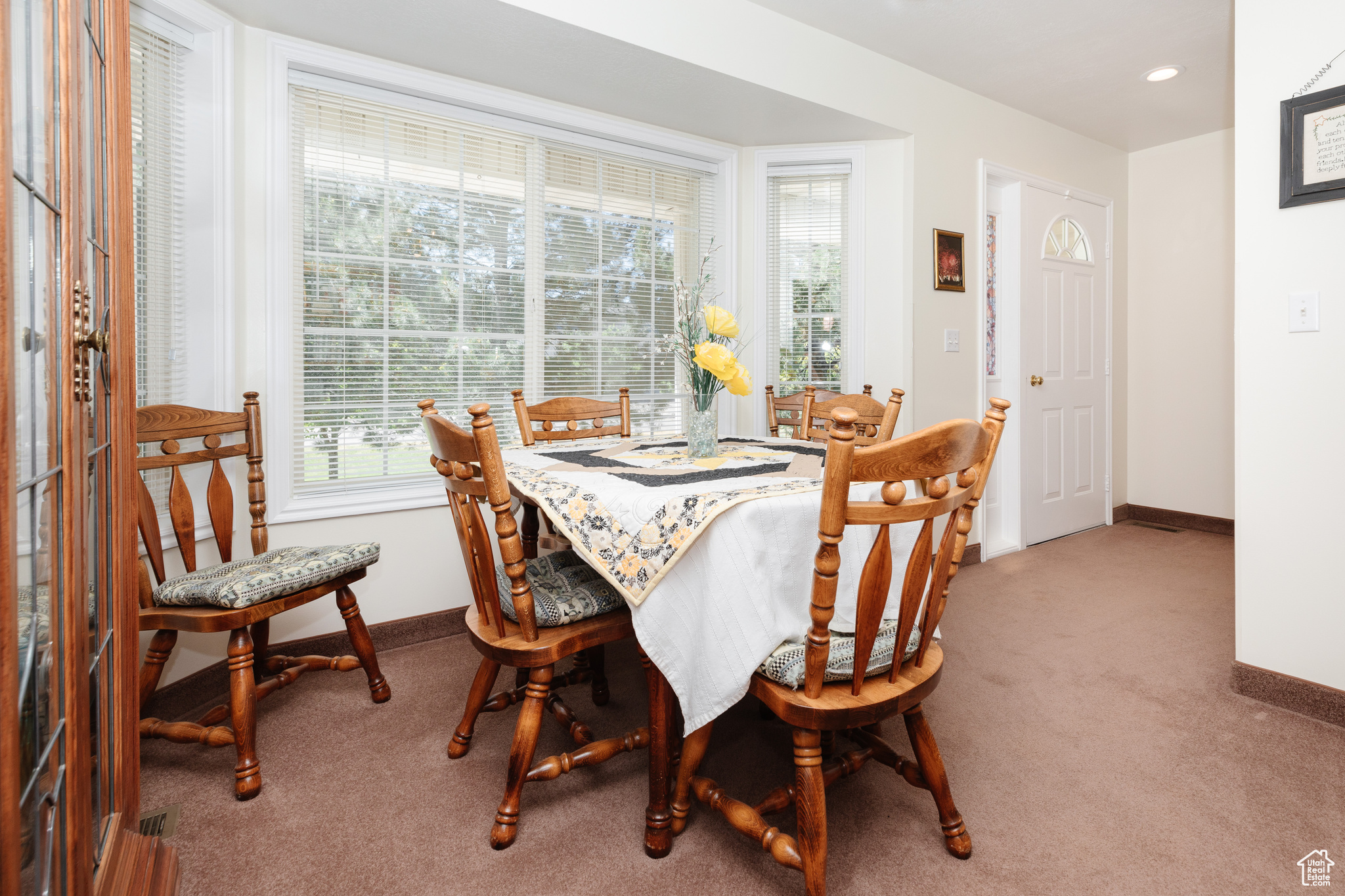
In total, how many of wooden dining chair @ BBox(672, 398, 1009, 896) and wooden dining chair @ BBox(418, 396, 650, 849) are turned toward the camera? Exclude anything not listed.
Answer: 0

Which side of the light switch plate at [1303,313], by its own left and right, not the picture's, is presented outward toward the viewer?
front

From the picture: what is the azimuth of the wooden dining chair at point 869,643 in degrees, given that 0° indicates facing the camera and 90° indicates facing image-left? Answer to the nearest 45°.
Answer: approximately 135°

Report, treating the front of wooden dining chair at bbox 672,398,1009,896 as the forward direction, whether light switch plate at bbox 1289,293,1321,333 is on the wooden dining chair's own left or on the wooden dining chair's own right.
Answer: on the wooden dining chair's own right

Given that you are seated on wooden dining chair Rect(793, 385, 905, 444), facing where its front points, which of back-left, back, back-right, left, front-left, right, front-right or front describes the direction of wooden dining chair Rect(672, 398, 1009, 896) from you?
front-left

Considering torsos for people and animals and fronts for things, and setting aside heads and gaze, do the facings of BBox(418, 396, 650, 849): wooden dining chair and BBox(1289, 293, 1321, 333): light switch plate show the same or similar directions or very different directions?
very different directions

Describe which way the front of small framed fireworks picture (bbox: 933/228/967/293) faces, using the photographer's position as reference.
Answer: facing the viewer and to the right of the viewer

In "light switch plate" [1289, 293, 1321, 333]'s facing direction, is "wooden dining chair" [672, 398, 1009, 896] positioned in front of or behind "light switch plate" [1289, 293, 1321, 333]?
in front

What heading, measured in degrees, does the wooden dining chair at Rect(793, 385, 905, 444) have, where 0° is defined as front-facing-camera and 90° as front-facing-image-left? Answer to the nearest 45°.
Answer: approximately 45°

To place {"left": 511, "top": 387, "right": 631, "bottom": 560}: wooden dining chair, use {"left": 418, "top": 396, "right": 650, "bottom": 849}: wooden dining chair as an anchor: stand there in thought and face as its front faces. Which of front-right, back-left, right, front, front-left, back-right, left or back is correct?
front-left

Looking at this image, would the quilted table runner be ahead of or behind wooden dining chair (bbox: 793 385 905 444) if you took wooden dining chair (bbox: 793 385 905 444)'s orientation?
ahead
